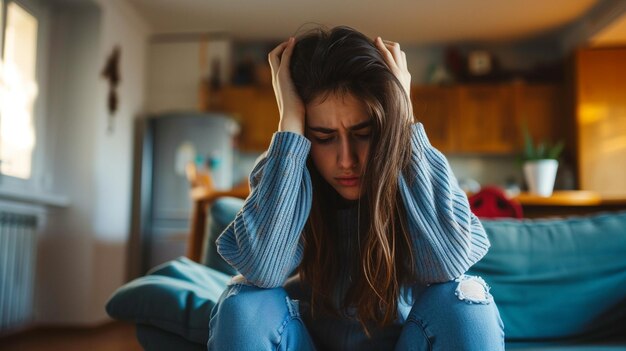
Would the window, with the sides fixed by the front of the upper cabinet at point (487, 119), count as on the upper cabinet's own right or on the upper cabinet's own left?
on the upper cabinet's own right

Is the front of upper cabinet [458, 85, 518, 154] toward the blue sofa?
yes

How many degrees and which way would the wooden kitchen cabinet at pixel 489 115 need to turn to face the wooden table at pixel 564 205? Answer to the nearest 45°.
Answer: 0° — it already faces it

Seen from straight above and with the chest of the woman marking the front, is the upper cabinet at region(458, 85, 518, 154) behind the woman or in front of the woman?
behind

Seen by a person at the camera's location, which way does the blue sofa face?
facing the viewer

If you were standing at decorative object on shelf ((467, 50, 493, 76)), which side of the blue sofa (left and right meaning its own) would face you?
back

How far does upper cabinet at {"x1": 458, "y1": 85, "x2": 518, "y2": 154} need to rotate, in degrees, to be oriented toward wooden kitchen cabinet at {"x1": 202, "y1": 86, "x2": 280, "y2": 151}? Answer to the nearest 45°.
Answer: approximately 90° to its right

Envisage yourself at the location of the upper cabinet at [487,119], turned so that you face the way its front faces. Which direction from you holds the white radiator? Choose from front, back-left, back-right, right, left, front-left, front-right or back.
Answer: front-right

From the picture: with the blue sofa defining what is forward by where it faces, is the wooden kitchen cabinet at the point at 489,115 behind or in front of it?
behind

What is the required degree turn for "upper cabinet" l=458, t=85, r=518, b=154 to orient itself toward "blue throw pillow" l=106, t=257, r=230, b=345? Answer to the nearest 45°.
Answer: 0° — it already faces it

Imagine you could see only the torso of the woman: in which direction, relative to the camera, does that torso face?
toward the camera

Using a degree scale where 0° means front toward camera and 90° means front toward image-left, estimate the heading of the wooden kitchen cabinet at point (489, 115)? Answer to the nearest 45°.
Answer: approximately 0°

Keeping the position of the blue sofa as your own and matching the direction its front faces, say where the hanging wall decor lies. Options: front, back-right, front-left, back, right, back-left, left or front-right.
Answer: back-right

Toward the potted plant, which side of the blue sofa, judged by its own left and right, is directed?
back

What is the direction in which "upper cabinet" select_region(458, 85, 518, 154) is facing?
toward the camera
